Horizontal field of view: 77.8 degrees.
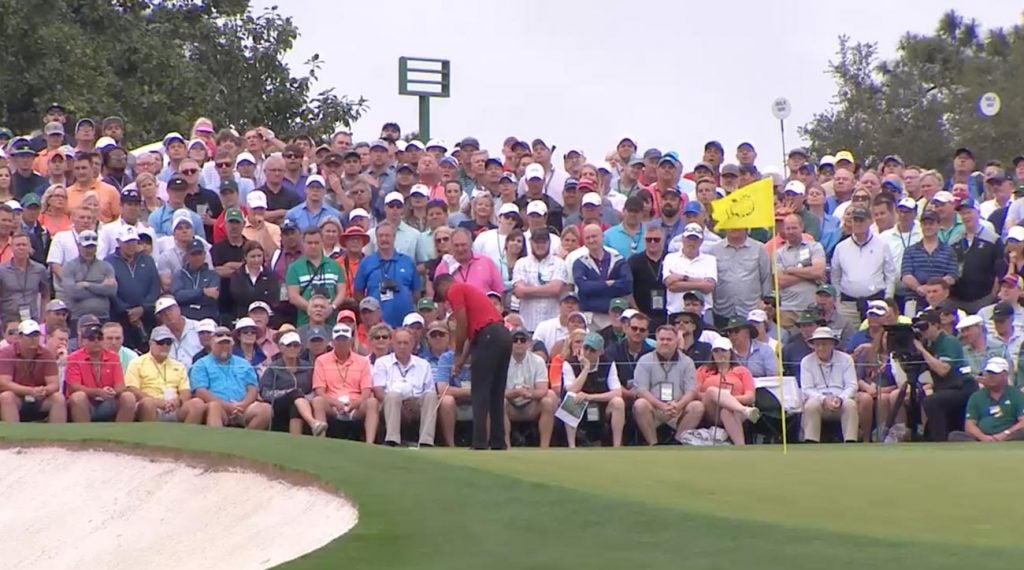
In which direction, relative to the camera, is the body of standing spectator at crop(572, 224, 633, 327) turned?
toward the camera

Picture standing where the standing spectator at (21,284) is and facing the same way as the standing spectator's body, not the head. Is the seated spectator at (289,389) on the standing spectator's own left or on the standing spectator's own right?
on the standing spectator's own left

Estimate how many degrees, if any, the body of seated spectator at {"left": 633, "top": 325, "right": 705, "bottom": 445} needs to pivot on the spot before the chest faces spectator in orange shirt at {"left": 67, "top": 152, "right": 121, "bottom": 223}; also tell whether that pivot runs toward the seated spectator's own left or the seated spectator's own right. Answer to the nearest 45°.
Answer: approximately 90° to the seated spectator's own right

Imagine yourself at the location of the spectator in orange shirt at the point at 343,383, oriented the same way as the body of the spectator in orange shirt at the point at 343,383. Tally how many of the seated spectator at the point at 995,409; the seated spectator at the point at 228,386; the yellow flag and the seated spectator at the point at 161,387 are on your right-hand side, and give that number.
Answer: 2

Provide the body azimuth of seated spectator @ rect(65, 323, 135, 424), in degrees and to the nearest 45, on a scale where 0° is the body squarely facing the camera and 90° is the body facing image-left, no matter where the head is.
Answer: approximately 0°

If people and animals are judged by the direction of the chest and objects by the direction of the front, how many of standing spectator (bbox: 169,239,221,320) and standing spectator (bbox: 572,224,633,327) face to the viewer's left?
0

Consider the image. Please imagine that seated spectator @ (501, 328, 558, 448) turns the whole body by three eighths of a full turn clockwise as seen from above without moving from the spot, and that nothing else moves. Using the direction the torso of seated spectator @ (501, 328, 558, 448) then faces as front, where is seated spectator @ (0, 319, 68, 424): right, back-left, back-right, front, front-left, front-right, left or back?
front-left

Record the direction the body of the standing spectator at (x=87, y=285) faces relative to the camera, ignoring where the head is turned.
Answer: toward the camera

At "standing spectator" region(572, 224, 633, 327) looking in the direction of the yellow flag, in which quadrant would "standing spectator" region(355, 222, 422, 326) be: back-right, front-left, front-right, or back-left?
back-right

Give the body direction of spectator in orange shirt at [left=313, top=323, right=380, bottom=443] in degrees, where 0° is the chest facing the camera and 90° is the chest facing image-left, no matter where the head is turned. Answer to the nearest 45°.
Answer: approximately 0°

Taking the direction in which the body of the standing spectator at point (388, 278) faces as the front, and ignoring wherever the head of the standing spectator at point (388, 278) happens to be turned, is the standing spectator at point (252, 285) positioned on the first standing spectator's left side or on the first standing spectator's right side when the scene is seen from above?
on the first standing spectator's right side

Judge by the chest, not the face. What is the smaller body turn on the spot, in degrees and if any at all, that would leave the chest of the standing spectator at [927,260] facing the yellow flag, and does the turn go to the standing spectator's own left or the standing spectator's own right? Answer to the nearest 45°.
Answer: approximately 45° to the standing spectator's own right

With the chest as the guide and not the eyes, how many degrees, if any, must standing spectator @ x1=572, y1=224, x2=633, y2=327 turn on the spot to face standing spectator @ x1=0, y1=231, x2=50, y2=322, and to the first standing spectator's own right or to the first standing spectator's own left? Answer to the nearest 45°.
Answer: approximately 90° to the first standing spectator's own right
